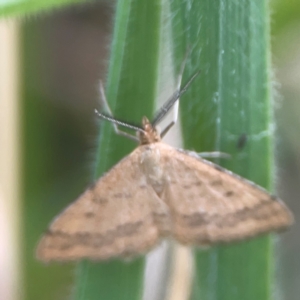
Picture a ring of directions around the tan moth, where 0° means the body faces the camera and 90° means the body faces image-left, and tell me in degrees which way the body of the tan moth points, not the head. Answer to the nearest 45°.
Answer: approximately 180°
